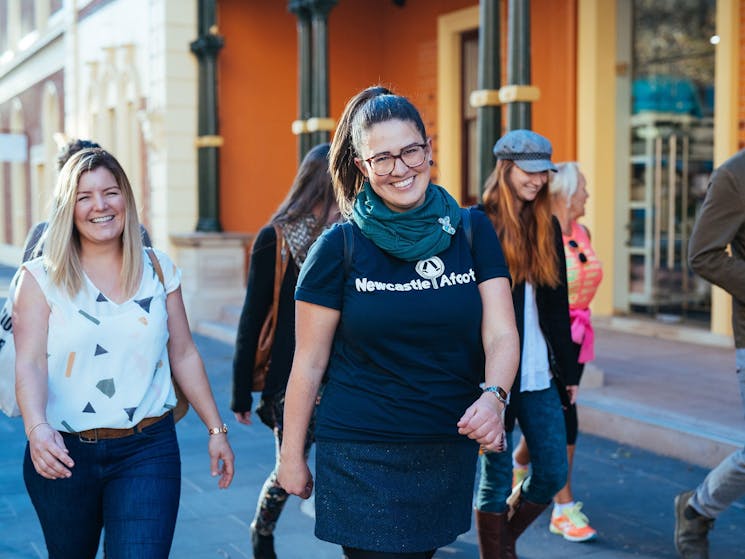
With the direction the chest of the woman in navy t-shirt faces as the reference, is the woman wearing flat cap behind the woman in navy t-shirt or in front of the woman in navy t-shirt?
behind

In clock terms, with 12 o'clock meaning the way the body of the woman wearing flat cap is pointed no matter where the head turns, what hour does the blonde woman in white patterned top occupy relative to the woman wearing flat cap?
The blonde woman in white patterned top is roughly at 3 o'clock from the woman wearing flat cap.

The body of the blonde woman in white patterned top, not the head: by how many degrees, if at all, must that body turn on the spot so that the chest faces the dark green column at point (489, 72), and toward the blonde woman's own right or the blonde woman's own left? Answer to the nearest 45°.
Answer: approximately 135° to the blonde woman's own left

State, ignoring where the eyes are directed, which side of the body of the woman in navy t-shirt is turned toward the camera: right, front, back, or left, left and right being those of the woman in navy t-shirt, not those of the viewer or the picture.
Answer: front

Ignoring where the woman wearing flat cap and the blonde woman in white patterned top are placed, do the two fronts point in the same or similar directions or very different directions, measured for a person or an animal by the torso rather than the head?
same or similar directions

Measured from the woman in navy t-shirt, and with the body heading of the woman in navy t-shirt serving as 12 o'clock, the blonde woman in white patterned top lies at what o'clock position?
The blonde woman in white patterned top is roughly at 4 o'clock from the woman in navy t-shirt.

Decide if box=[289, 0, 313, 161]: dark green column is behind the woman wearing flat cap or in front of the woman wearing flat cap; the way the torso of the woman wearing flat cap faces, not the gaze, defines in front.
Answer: behind

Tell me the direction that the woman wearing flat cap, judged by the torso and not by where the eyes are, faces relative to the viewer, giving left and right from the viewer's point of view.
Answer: facing the viewer and to the right of the viewer

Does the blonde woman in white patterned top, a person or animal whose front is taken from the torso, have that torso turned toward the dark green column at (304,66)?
no

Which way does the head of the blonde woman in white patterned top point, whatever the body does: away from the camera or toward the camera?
toward the camera

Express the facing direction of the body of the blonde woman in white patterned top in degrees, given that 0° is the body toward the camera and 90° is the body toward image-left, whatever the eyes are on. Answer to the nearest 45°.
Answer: approximately 0°

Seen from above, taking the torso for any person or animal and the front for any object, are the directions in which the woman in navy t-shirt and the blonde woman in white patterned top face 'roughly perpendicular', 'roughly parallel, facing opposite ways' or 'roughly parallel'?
roughly parallel

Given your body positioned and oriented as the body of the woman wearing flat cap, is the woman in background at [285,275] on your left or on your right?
on your right

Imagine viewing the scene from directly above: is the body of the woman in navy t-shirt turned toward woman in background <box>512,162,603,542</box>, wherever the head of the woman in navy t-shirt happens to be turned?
no

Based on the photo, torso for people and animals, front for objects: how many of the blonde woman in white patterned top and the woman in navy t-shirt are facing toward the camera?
2

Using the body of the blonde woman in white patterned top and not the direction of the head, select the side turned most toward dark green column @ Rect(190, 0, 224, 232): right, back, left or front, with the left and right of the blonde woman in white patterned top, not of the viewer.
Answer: back

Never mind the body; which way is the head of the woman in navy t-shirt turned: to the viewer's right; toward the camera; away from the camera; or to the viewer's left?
toward the camera
